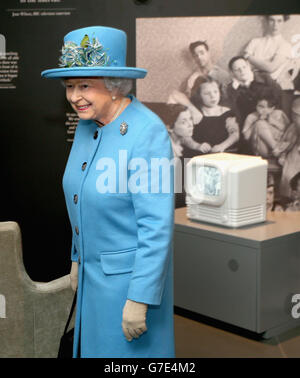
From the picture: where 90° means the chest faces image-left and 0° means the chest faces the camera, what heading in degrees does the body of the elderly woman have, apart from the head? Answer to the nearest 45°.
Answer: approximately 45°

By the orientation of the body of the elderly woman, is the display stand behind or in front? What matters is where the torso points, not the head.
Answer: behind

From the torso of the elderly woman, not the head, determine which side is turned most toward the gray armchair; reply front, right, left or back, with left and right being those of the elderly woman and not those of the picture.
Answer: right

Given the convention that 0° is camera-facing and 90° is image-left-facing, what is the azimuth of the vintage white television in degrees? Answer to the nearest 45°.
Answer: approximately 45°

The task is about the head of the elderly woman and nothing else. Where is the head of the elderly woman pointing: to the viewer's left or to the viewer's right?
to the viewer's left
